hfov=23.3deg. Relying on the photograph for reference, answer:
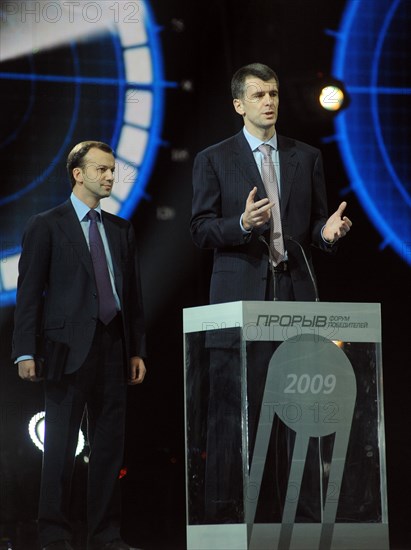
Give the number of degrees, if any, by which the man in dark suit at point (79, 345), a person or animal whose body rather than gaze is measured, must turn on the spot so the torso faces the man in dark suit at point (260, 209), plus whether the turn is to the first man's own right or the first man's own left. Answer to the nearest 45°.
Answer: approximately 45° to the first man's own left

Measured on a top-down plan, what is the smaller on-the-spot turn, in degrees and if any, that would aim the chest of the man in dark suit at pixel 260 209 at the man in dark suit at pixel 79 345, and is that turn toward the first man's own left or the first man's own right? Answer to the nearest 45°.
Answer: approximately 135° to the first man's own right

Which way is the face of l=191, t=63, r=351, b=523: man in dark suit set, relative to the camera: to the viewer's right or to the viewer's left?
to the viewer's right

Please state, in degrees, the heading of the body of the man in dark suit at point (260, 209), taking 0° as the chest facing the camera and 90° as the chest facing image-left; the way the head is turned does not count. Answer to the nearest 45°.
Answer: approximately 315°

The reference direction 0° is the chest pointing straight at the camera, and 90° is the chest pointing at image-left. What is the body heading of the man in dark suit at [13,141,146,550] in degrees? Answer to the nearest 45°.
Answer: approximately 315°
